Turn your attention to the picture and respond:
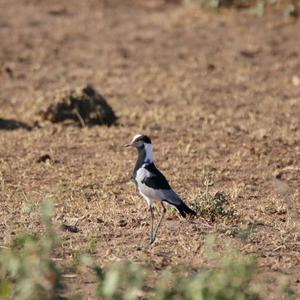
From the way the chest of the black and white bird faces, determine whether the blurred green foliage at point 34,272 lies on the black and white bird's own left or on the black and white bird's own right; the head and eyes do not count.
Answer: on the black and white bird's own left

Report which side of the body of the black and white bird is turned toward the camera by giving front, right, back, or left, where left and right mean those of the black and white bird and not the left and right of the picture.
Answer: left
